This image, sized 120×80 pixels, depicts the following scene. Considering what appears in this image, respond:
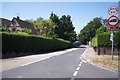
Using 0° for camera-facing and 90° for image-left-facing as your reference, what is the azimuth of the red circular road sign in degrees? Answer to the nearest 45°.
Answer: approximately 0°

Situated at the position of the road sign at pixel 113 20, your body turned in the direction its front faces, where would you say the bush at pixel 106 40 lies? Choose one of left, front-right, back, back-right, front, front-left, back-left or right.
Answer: back

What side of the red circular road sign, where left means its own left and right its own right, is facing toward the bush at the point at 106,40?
back
